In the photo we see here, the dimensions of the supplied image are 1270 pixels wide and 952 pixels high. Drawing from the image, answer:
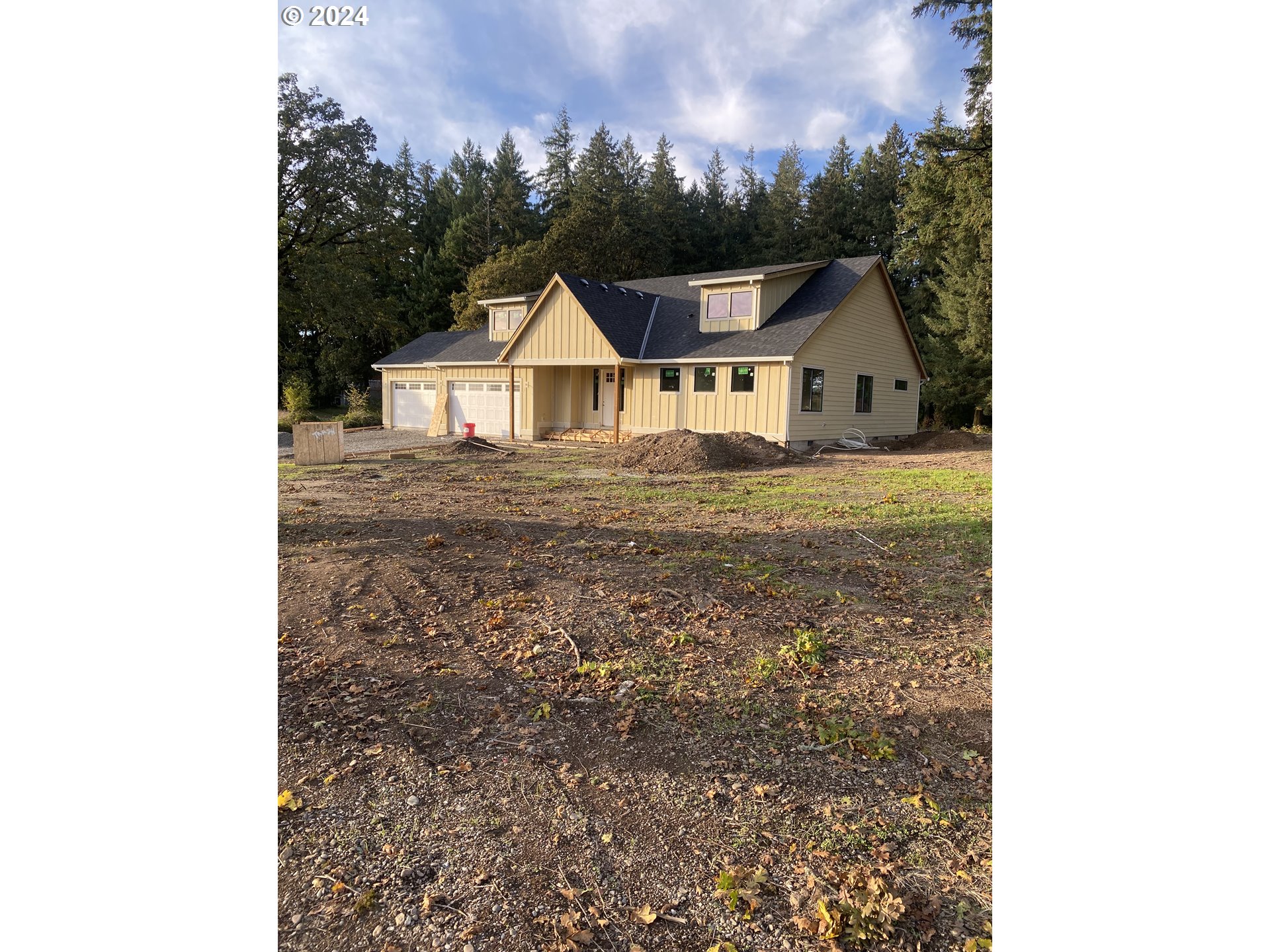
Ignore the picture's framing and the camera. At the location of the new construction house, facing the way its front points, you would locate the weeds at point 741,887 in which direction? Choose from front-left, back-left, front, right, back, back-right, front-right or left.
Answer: front-left

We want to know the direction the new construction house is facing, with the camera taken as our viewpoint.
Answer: facing the viewer and to the left of the viewer

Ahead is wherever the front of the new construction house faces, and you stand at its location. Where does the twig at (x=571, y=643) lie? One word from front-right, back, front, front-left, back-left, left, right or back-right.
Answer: front-left

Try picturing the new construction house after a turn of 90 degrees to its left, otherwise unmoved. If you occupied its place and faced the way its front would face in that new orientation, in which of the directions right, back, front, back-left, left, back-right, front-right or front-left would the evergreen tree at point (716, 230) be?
back-left

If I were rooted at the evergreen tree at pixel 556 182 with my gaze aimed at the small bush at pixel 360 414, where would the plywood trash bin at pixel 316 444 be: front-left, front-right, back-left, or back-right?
front-left

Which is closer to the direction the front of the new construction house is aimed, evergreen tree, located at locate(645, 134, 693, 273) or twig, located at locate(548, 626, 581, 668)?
the twig

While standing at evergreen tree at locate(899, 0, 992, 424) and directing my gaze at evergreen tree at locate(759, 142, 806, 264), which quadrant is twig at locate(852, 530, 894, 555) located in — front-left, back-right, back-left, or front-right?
back-left

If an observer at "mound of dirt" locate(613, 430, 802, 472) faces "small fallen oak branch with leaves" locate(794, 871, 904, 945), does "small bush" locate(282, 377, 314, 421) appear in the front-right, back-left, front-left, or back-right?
back-right

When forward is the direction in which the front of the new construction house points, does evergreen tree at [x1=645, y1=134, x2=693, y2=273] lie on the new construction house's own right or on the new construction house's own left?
on the new construction house's own right

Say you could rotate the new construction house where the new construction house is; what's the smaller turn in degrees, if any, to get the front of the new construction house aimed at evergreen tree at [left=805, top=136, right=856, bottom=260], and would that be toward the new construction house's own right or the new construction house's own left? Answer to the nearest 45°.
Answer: approximately 180°

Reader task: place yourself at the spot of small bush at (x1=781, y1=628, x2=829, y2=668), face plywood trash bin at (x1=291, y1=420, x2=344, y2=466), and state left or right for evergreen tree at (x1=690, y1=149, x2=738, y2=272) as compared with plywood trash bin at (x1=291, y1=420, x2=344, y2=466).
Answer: right

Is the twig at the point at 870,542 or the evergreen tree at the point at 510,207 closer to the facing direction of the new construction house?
the twig

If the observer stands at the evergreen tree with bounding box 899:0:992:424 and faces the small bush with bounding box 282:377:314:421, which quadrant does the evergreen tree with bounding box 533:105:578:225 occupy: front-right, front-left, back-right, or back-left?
front-right

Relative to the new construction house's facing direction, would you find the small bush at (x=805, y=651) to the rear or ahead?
ahead

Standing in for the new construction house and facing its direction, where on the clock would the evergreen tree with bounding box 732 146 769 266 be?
The evergreen tree is roughly at 5 o'clock from the new construction house.

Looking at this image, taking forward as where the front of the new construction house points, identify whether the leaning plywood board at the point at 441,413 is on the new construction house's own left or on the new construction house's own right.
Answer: on the new construction house's own right

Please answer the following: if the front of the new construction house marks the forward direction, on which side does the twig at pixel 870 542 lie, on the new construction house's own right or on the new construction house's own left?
on the new construction house's own left
